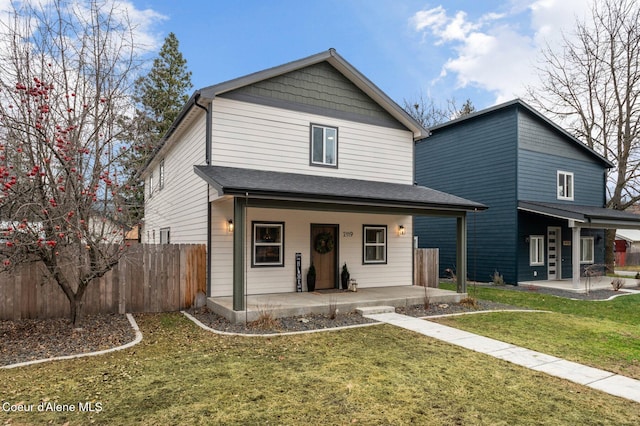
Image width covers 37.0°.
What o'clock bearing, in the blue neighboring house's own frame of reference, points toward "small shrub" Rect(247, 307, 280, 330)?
The small shrub is roughly at 2 o'clock from the blue neighboring house.

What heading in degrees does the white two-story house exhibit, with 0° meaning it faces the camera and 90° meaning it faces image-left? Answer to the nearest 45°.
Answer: approximately 315°

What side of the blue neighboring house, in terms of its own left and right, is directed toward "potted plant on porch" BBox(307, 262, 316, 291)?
right

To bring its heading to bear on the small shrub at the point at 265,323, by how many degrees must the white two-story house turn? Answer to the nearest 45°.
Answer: approximately 45° to its right

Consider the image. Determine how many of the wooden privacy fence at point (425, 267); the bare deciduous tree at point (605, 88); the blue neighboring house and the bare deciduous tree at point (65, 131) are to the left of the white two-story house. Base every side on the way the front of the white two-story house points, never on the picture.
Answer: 3

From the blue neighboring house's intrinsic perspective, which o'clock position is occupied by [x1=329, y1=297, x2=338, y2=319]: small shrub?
The small shrub is roughly at 2 o'clock from the blue neighboring house.

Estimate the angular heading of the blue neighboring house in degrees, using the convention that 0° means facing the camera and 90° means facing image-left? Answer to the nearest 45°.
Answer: approximately 315°

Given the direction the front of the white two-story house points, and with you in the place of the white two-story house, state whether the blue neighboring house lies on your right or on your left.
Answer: on your left

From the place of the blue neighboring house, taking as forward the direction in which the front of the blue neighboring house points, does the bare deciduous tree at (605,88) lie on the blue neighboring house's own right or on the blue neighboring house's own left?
on the blue neighboring house's own left
